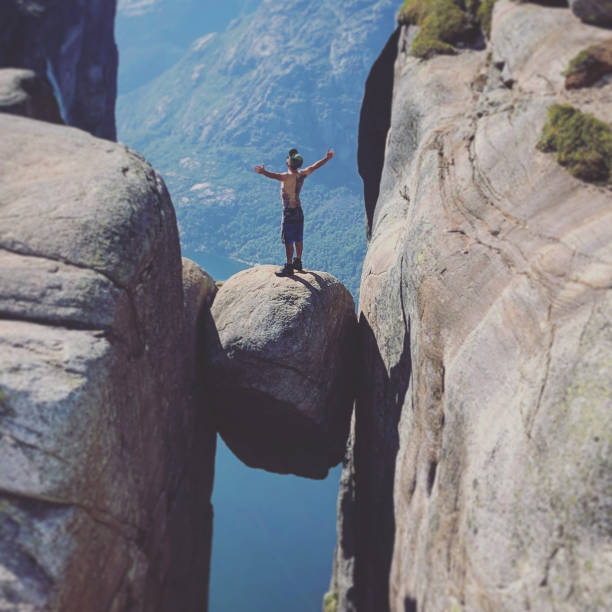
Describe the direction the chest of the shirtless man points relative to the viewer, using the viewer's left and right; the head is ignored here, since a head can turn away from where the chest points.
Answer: facing away from the viewer and to the left of the viewer

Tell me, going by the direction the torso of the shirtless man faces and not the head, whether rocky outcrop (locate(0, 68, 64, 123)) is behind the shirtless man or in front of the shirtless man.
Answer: in front

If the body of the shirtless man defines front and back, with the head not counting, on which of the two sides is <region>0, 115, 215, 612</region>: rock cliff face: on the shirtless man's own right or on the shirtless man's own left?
on the shirtless man's own left
